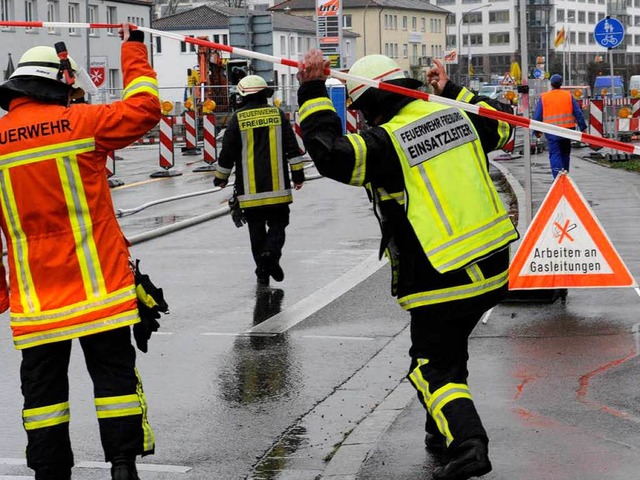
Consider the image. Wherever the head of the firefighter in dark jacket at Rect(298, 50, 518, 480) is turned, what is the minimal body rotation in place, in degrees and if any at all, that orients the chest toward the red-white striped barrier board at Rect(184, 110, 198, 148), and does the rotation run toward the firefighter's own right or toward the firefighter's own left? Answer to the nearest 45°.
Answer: approximately 45° to the firefighter's own right

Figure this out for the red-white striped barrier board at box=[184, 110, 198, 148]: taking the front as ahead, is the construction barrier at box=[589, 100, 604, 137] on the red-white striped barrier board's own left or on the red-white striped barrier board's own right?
on the red-white striped barrier board's own left

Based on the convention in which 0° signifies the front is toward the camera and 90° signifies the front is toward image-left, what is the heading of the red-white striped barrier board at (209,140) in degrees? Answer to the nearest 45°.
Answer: approximately 0°

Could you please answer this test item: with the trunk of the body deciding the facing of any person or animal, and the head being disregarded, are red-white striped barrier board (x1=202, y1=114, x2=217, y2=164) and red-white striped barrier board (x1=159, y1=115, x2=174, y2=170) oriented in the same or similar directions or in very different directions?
same or similar directions

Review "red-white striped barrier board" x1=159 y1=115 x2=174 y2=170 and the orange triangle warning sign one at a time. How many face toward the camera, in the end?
2

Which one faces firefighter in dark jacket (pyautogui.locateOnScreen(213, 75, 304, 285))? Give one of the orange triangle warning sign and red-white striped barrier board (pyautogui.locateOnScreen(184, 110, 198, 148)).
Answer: the red-white striped barrier board

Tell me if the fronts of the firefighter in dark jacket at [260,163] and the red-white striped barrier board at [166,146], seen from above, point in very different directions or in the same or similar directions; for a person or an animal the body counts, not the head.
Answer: very different directions

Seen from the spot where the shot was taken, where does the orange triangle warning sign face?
facing the viewer

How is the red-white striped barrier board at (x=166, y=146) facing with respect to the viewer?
toward the camera

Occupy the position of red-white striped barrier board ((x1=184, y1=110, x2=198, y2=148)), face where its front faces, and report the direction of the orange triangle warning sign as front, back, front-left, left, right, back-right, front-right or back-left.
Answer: front

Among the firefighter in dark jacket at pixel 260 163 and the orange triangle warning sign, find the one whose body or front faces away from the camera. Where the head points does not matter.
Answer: the firefighter in dark jacket

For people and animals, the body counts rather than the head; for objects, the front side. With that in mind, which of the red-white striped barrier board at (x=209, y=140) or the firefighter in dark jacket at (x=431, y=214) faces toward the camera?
the red-white striped barrier board

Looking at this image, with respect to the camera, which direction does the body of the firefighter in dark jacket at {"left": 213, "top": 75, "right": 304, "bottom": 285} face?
away from the camera

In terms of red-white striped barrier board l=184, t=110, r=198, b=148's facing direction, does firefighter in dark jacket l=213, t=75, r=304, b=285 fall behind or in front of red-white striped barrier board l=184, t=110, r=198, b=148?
in front
